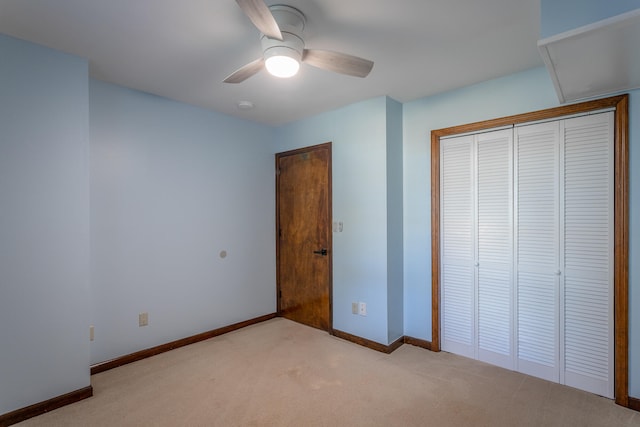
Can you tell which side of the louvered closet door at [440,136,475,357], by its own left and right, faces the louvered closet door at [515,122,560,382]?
left

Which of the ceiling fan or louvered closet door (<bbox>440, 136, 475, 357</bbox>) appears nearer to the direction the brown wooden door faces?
the ceiling fan

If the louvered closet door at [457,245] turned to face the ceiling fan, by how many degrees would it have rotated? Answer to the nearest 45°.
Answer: approximately 45° to its right

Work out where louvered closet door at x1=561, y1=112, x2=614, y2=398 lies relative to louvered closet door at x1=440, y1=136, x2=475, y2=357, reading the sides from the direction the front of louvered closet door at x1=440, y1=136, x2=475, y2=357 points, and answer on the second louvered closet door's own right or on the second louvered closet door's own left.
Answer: on the second louvered closet door's own left

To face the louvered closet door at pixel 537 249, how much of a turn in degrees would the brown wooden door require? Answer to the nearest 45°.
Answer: approximately 90° to its left

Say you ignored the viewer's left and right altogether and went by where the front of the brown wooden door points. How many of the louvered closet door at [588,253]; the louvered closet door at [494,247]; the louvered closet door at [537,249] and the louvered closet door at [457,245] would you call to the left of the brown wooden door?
4

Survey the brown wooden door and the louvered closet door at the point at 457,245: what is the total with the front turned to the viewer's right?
0

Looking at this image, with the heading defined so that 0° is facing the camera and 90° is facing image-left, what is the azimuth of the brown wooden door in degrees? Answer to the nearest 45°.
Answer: approximately 45°

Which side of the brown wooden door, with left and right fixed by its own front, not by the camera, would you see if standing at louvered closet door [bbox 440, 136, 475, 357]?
left
